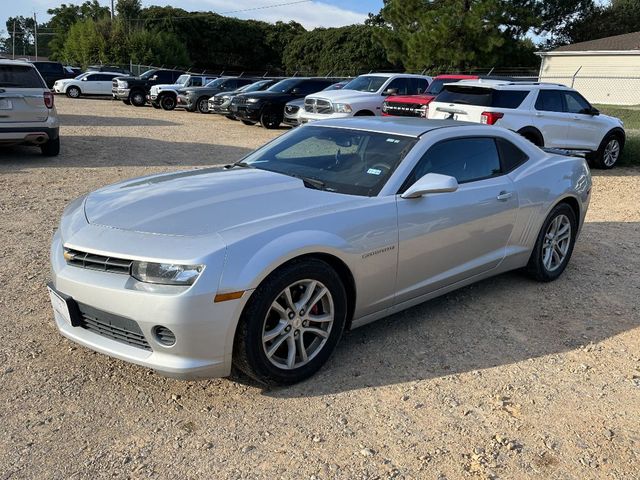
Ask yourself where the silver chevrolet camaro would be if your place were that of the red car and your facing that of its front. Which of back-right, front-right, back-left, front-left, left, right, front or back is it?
front-left

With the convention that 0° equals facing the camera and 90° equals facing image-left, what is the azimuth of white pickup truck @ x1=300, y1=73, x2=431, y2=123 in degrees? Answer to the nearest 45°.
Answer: approximately 45°

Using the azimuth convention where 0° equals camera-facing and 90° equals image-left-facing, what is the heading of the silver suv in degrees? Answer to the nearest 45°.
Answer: approximately 180°

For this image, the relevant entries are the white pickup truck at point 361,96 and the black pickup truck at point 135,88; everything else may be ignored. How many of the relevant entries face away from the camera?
0

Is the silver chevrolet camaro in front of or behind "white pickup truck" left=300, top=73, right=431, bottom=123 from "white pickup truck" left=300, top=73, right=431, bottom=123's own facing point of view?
in front

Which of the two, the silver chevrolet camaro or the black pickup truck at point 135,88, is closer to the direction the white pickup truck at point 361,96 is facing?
the silver chevrolet camaro

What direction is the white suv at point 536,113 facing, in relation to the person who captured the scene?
facing away from the viewer and to the right of the viewer

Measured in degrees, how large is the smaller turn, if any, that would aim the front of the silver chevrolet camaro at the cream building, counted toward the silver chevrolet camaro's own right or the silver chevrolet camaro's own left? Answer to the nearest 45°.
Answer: approximately 180°

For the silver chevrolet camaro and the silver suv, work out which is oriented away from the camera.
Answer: the silver suv

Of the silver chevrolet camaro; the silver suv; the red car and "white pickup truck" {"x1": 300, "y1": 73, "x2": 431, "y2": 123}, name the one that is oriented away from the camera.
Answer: the silver suv

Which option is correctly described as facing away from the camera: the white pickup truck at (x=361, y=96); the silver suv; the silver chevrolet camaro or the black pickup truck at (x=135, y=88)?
the silver suv
